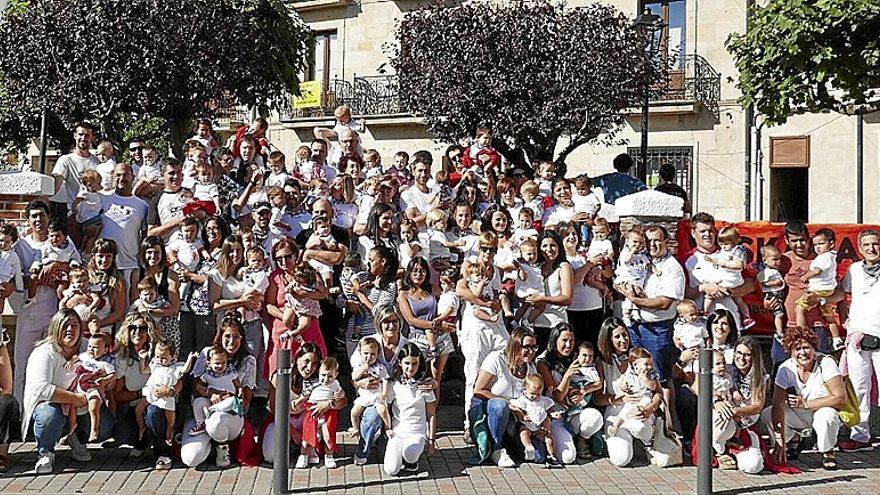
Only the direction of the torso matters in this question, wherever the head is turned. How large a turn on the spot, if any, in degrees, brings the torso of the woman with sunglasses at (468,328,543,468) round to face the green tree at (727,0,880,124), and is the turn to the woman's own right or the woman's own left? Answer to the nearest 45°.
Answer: approximately 90° to the woman's own left

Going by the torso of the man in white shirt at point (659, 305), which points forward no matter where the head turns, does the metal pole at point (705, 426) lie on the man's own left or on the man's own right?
on the man's own left

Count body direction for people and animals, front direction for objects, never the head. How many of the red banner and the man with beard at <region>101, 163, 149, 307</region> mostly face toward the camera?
2

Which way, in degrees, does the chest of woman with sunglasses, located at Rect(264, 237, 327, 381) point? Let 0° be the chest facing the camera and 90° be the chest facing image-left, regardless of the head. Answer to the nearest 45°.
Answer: approximately 315°

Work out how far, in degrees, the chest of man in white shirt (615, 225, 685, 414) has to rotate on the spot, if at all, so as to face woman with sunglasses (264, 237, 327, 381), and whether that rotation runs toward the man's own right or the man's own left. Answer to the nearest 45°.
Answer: approximately 45° to the man's own right

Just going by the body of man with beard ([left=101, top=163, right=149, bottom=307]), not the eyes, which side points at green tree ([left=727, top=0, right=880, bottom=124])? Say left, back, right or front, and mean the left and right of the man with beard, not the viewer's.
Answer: left

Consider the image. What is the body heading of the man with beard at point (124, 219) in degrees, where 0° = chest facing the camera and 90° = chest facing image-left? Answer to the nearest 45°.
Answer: approximately 0°
